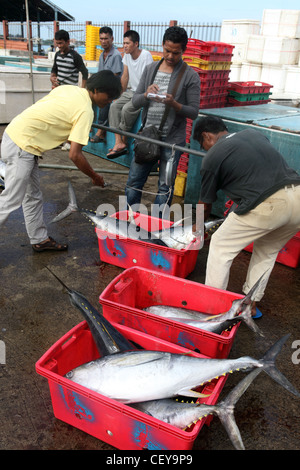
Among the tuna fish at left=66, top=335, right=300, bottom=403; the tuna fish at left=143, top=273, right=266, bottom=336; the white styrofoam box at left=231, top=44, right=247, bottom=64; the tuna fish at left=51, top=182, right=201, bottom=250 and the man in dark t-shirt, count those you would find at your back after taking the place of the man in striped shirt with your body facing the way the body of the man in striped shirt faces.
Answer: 1

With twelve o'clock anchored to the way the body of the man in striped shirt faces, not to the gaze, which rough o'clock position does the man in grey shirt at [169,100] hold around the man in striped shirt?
The man in grey shirt is roughly at 10 o'clock from the man in striped shirt.

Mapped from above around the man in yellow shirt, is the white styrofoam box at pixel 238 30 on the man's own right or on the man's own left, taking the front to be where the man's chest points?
on the man's own left

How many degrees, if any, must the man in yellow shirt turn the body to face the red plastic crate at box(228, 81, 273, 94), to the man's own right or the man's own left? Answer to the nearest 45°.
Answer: approximately 45° to the man's own left

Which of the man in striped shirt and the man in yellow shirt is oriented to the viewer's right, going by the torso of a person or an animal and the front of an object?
the man in yellow shirt

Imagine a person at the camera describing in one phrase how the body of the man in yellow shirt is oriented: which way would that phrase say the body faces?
to the viewer's right

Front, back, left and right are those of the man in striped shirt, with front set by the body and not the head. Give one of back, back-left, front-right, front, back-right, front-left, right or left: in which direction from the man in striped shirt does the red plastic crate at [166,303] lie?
front-left

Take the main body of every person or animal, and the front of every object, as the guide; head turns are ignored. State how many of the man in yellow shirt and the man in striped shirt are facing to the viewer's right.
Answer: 1

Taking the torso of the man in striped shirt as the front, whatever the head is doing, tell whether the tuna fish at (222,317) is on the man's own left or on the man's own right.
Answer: on the man's own left

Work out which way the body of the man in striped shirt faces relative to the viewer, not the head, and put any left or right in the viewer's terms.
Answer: facing the viewer and to the left of the viewer

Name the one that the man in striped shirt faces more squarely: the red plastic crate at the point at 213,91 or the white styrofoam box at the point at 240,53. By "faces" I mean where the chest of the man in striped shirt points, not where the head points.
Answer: the red plastic crate

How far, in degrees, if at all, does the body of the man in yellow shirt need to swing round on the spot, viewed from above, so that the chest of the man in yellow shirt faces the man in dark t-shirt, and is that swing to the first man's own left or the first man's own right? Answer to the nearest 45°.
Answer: approximately 45° to the first man's own right

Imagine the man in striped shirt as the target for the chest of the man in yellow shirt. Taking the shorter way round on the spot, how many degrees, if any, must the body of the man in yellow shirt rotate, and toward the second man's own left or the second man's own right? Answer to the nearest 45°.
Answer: approximately 90° to the second man's own left

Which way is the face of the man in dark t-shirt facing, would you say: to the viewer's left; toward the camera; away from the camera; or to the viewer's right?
to the viewer's left

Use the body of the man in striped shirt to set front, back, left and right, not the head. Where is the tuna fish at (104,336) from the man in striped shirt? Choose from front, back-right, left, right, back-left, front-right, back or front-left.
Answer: front-left

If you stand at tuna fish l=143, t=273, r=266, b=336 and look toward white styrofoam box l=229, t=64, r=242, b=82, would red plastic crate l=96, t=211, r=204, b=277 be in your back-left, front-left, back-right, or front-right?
front-left
